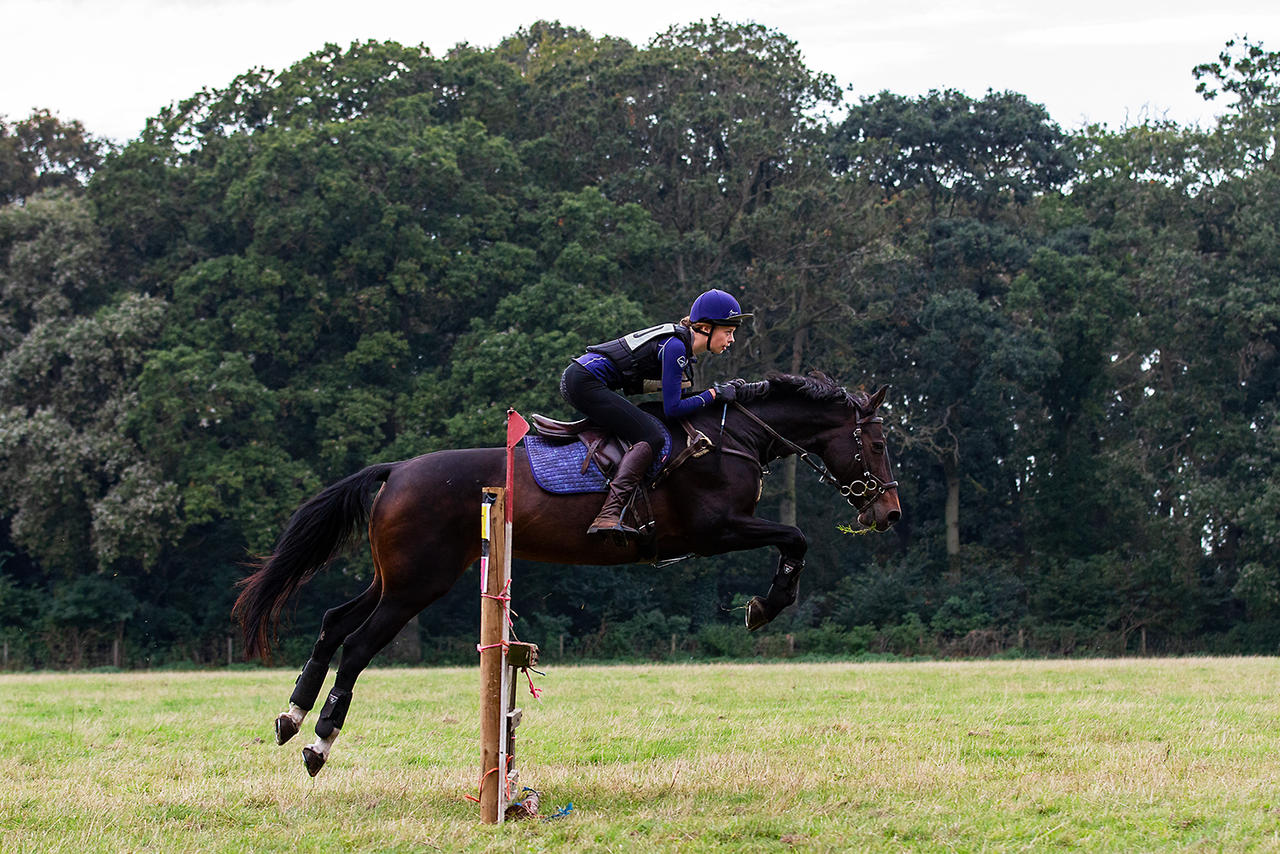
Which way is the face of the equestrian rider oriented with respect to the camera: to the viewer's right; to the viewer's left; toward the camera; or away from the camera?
to the viewer's right

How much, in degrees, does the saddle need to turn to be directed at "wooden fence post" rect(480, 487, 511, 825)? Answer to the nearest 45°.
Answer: approximately 135° to its right

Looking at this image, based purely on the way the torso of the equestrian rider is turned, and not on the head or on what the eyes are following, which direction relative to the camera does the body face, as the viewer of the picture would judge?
to the viewer's right

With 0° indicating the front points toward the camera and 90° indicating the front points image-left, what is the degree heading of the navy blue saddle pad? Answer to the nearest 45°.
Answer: approximately 270°

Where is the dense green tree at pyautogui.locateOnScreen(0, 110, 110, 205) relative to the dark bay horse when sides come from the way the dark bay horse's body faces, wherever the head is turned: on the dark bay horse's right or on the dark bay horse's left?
on the dark bay horse's left

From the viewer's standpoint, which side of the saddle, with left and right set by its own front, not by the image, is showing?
right

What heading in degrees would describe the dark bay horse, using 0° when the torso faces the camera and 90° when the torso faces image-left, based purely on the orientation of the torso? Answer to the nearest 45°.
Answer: approximately 270°
